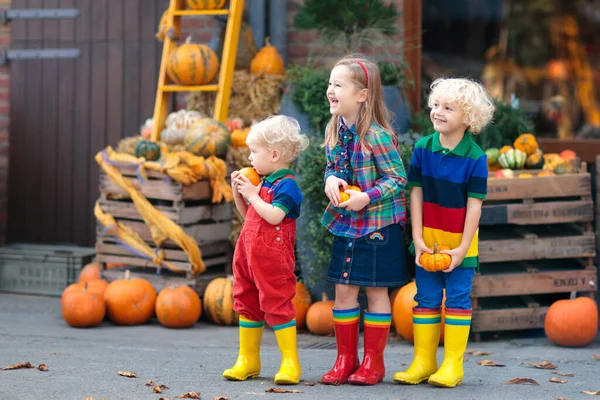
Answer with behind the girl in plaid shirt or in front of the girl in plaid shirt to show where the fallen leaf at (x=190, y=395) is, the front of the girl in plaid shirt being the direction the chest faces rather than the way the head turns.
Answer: in front

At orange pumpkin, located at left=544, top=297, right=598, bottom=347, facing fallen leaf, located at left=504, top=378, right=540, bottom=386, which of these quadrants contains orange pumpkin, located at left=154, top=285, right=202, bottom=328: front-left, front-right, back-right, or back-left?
front-right

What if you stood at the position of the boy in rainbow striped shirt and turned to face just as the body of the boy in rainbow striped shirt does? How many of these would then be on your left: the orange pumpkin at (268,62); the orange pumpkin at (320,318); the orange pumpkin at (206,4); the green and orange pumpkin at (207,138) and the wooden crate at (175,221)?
0

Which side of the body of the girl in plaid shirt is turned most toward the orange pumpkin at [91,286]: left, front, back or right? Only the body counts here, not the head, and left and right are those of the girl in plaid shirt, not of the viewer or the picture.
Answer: right

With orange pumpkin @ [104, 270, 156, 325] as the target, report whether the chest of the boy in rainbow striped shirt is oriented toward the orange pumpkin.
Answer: no

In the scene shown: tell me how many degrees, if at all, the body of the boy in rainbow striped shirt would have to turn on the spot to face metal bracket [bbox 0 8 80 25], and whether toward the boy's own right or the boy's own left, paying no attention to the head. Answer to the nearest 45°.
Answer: approximately 90° to the boy's own right

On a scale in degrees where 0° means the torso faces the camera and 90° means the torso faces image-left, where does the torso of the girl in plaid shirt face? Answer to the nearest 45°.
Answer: approximately 45°

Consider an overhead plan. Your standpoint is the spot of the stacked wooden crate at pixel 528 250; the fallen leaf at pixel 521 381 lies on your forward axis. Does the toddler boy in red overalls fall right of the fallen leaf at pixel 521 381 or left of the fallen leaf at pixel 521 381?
right

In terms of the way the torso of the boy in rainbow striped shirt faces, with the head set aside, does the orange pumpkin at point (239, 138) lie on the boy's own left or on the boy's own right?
on the boy's own right

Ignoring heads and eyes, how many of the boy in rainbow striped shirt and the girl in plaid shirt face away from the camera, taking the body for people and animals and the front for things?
0

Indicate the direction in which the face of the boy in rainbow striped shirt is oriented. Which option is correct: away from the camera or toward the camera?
toward the camera

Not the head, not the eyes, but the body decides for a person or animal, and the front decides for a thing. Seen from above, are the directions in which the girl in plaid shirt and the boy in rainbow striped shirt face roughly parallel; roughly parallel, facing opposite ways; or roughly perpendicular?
roughly parallel

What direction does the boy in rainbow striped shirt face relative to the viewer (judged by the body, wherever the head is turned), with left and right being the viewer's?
facing the viewer and to the left of the viewer
